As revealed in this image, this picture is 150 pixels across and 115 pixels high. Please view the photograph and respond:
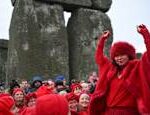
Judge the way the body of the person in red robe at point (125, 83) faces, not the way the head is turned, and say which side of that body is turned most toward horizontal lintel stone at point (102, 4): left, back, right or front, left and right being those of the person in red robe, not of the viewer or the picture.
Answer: back

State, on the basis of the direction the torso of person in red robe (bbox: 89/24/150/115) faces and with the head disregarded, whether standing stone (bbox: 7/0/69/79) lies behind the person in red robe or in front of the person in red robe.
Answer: behind

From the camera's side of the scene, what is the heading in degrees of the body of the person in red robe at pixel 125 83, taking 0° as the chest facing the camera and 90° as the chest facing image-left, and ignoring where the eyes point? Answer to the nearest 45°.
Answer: approximately 0°

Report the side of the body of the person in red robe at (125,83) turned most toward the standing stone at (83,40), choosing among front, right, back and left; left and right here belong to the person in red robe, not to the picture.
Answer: back

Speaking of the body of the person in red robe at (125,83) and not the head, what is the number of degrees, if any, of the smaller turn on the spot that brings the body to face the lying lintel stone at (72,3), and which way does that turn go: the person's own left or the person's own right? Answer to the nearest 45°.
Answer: approximately 180°
